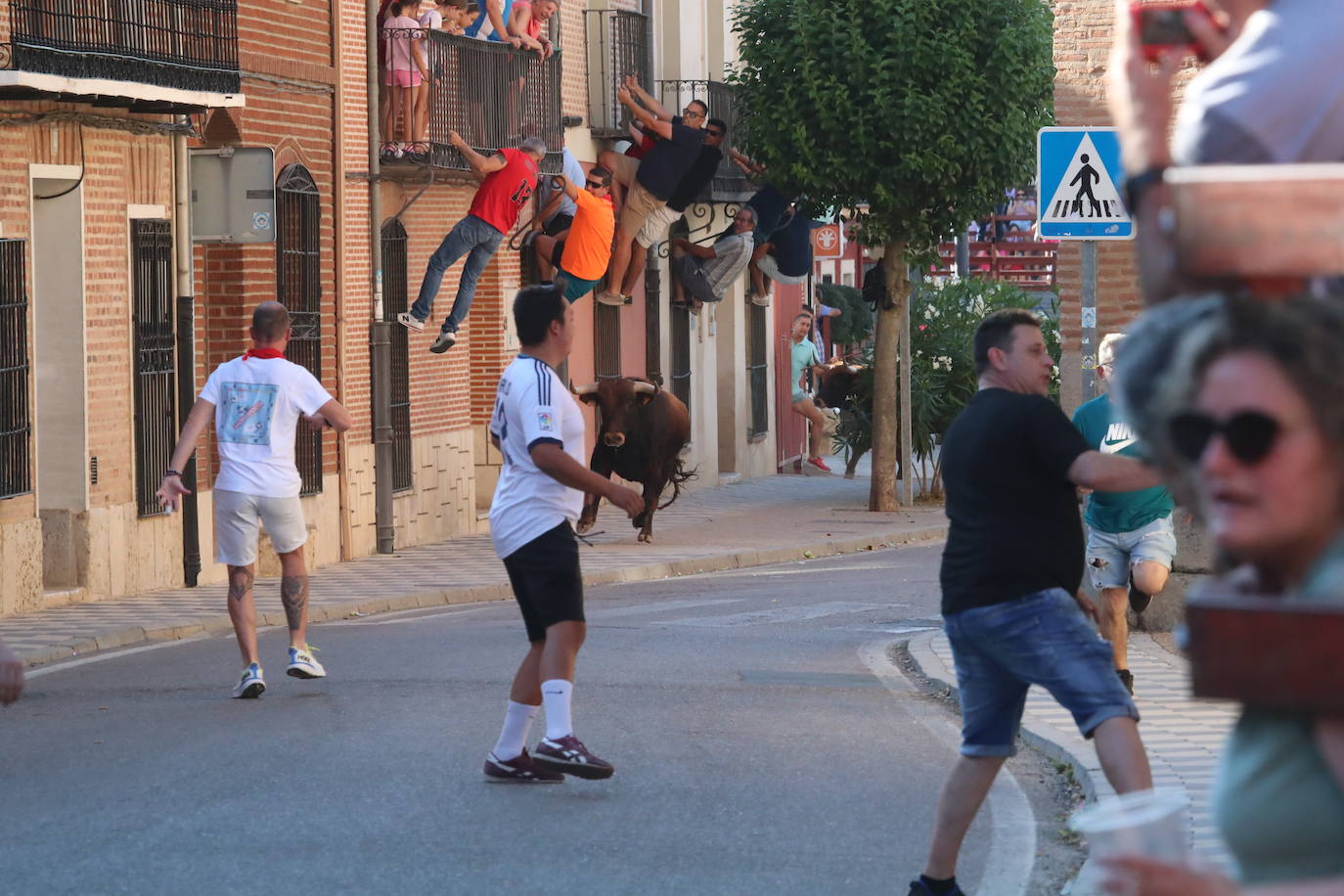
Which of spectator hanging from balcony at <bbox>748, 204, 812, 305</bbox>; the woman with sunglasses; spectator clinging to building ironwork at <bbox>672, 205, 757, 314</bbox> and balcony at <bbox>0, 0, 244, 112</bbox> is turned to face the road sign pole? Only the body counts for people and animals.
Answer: the balcony

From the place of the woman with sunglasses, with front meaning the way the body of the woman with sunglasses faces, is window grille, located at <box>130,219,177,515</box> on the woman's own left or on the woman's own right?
on the woman's own right

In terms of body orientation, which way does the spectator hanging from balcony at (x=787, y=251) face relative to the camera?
to the viewer's left

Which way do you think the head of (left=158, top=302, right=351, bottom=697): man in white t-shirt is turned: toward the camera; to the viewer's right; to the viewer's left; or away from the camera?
away from the camera

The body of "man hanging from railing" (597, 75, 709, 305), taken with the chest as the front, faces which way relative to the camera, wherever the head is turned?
to the viewer's left

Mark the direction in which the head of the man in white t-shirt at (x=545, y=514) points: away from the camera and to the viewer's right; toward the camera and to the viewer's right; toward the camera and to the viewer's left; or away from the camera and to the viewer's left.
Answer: away from the camera and to the viewer's right

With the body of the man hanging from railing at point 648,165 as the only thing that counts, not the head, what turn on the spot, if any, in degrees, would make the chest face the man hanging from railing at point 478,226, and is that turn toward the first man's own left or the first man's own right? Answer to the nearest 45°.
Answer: approximately 90° to the first man's own left

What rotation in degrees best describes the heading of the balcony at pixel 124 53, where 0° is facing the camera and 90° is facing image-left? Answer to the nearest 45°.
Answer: approximately 315°
